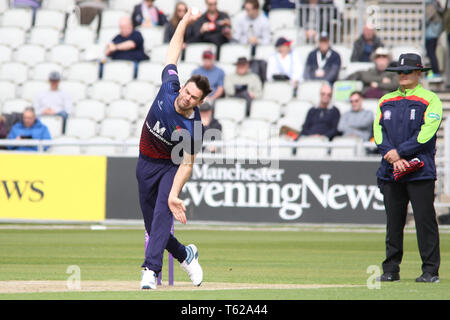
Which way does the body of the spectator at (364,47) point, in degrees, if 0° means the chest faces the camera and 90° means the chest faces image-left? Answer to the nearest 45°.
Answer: approximately 0°

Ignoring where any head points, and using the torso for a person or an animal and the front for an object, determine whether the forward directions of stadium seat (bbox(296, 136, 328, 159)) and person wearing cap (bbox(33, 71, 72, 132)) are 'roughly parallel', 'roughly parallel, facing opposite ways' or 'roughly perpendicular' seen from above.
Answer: roughly parallel

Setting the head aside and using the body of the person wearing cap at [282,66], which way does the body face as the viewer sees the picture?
toward the camera

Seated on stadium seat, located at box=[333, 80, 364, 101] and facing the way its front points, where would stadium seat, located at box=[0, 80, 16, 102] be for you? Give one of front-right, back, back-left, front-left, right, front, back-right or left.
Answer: right

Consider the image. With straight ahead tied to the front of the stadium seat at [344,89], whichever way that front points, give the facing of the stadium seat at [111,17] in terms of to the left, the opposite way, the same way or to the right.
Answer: the same way

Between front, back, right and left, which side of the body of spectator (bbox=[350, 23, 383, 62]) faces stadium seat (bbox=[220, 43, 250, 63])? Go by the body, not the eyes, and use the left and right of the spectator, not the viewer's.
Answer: right

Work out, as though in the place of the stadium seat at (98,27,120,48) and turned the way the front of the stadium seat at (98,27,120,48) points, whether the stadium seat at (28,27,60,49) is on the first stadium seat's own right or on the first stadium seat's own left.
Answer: on the first stadium seat's own right

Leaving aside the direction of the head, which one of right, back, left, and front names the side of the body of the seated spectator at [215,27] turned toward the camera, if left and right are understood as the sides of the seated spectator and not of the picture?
front

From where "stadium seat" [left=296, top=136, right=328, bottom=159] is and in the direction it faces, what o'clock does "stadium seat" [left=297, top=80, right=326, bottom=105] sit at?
"stadium seat" [left=297, top=80, right=326, bottom=105] is roughly at 6 o'clock from "stadium seat" [left=296, top=136, right=328, bottom=159].

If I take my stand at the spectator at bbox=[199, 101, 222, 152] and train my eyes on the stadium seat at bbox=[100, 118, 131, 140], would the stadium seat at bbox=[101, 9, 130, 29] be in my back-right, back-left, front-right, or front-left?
front-right

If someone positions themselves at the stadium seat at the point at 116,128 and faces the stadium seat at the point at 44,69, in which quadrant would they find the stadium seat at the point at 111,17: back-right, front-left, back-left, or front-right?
front-right

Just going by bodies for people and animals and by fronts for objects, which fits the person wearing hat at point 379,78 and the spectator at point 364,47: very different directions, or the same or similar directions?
same or similar directions

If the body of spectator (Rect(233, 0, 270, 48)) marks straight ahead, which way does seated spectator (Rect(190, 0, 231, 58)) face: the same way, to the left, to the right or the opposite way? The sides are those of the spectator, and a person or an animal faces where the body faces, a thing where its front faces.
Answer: the same way
